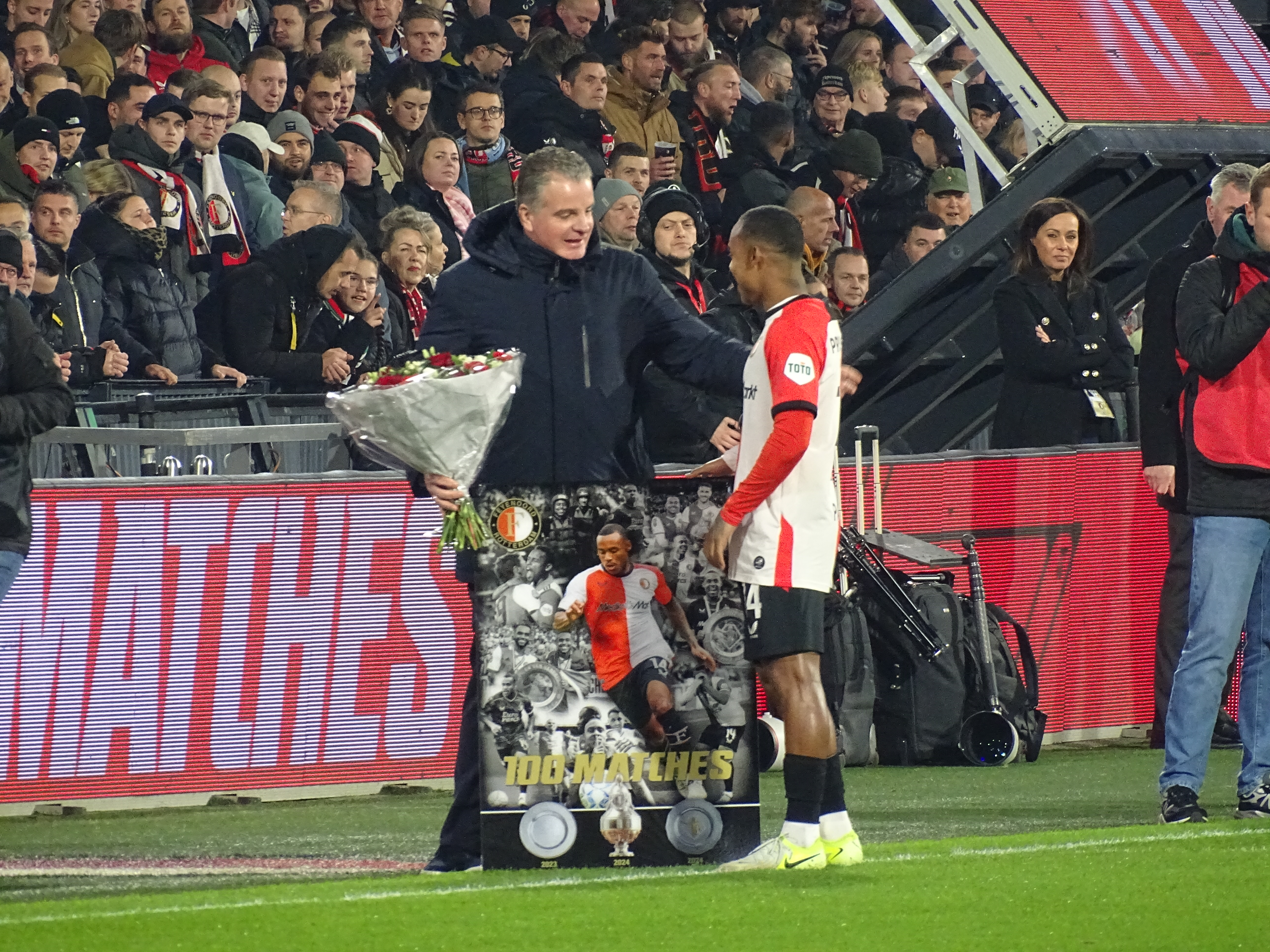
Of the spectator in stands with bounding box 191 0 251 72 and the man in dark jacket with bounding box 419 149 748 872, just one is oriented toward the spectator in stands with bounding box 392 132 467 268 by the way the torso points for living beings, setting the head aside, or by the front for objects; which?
the spectator in stands with bounding box 191 0 251 72

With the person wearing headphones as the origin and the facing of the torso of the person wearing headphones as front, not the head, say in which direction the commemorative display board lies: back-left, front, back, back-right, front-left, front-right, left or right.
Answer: front-right

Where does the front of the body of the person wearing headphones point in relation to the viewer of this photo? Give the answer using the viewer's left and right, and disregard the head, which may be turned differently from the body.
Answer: facing the viewer and to the right of the viewer

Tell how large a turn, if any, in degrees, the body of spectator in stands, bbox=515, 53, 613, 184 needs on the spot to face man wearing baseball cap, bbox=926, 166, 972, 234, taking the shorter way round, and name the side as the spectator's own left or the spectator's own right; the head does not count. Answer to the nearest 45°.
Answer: approximately 45° to the spectator's own left

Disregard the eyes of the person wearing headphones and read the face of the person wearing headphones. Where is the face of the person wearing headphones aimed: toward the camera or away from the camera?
toward the camera

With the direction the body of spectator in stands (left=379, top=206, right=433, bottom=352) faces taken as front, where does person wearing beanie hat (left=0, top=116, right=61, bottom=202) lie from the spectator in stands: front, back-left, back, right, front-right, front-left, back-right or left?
back-right

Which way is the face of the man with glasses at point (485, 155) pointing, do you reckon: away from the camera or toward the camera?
toward the camera

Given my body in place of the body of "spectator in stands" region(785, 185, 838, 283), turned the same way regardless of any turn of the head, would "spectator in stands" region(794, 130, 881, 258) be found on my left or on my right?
on my left

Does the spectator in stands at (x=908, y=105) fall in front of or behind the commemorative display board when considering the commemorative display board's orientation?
behind

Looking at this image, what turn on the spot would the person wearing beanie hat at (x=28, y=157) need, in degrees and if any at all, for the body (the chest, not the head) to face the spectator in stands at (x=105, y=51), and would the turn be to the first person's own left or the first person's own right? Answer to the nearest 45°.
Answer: approximately 135° to the first person's own left

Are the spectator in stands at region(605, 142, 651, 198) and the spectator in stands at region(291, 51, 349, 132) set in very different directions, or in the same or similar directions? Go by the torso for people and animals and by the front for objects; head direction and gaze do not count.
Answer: same or similar directions
